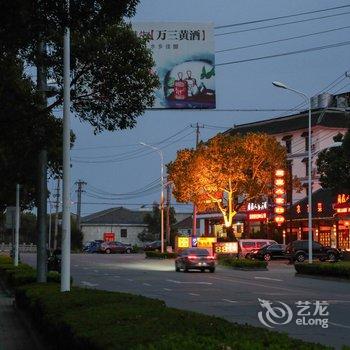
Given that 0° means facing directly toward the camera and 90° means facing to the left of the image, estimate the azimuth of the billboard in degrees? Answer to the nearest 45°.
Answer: approximately 0°

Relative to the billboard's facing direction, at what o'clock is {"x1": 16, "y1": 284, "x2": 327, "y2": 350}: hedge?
The hedge is roughly at 12 o'clock from the billboard.
